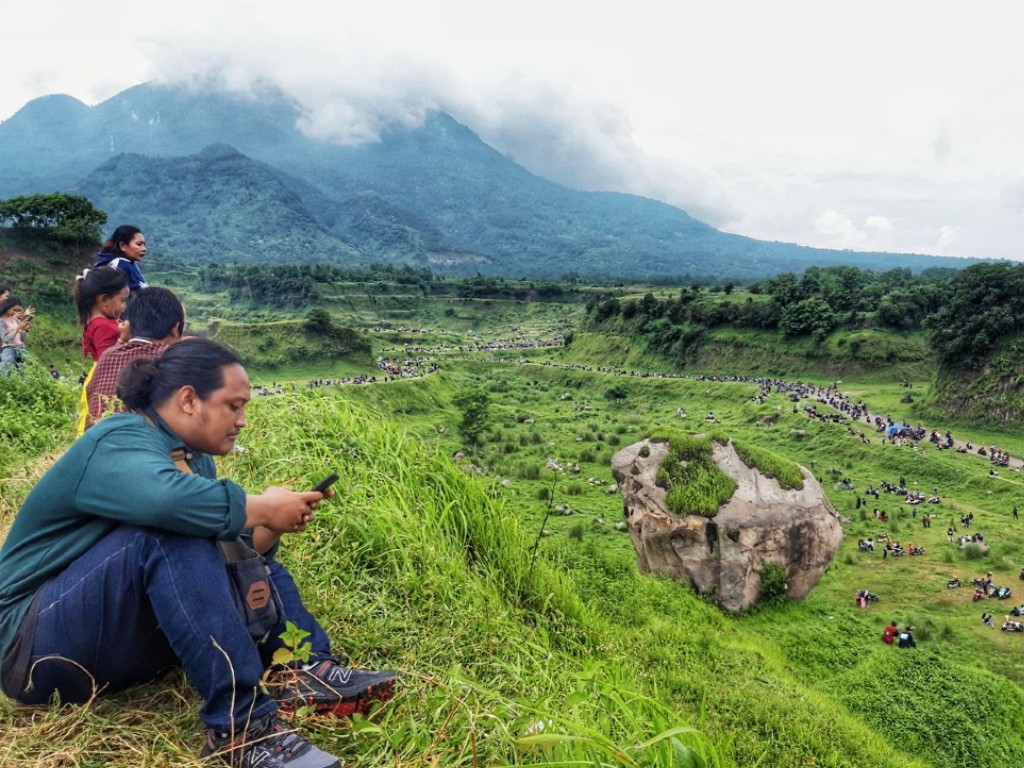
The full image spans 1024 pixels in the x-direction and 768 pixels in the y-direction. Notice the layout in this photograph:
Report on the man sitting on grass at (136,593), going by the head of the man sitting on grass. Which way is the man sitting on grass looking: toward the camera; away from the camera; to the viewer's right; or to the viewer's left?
to the viewer's right

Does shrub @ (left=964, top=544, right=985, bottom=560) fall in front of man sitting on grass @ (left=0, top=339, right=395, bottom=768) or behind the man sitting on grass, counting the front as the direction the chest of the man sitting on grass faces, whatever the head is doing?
in front

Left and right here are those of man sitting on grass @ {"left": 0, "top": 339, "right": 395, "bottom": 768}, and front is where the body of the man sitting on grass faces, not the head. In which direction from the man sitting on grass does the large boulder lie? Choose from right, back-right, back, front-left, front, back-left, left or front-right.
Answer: front-left

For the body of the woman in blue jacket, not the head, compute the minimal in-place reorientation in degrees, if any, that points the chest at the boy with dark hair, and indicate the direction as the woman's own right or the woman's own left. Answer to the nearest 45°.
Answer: approximately 90° to the woman's own right

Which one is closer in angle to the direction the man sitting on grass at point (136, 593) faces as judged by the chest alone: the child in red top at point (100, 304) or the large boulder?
the large boulder

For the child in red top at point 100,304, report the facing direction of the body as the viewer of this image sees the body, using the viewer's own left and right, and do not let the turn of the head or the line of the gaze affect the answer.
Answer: facing to the right of the viewer

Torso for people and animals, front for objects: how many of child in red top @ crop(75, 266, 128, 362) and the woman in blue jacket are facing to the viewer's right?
2

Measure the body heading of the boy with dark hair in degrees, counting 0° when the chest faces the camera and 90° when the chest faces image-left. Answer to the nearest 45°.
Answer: approximately 225°

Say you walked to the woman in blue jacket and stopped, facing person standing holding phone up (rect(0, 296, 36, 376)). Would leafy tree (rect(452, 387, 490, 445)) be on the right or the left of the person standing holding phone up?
right

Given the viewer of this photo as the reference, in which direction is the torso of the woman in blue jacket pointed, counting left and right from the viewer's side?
facing to the right of the viewer

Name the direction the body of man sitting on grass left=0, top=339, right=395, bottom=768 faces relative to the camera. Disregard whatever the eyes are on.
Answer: to the viewer's right
